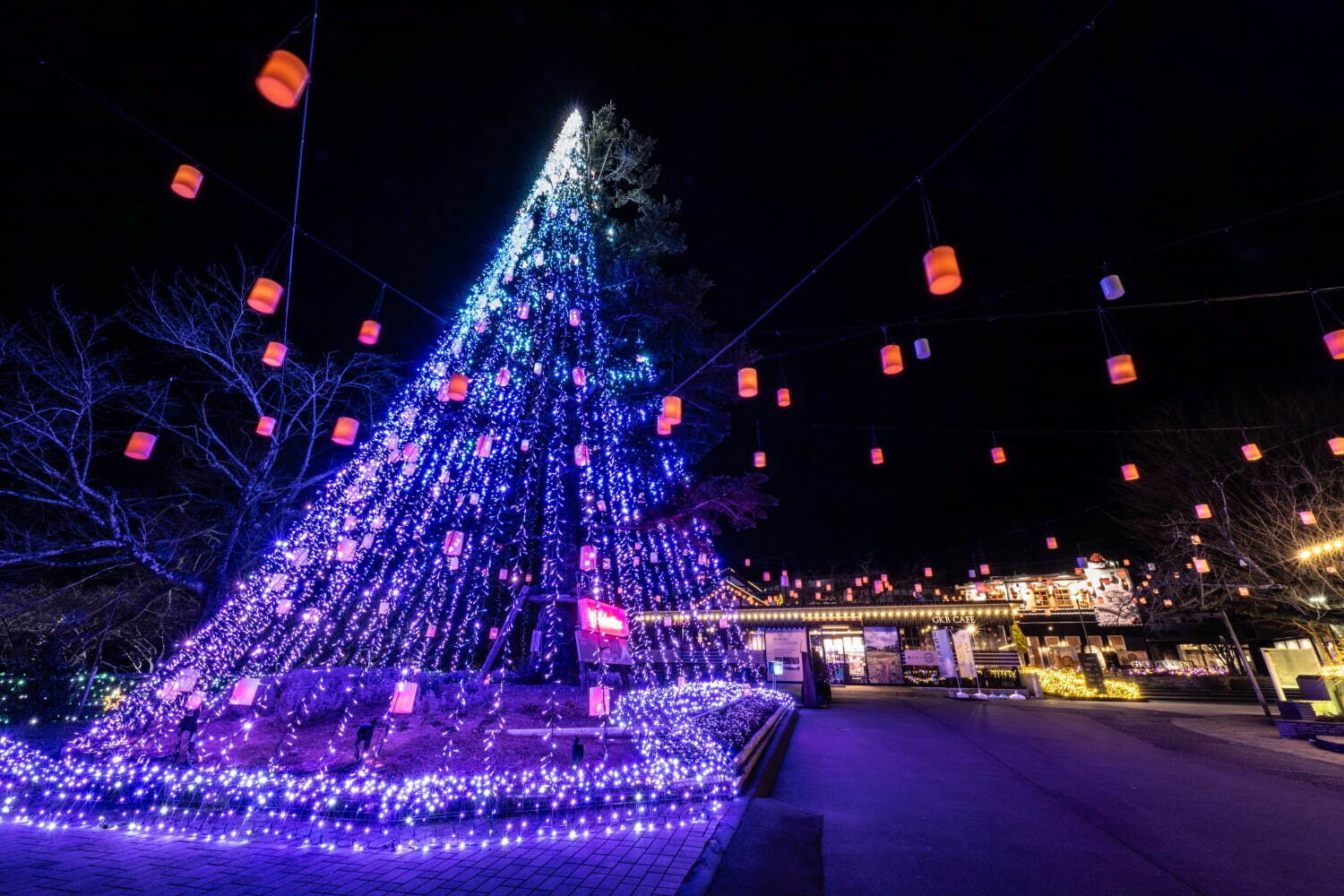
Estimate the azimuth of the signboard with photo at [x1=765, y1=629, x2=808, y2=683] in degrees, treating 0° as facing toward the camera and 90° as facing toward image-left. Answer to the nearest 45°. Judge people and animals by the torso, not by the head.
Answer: approximately 0°

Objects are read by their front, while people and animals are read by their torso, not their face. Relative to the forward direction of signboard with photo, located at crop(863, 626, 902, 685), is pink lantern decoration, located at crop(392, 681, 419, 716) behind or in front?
in front

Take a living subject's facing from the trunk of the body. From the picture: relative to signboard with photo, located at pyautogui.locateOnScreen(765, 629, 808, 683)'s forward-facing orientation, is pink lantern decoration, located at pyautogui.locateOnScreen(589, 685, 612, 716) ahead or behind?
ahead

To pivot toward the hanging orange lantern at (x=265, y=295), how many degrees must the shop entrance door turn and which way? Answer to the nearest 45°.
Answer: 0° — it already faces it

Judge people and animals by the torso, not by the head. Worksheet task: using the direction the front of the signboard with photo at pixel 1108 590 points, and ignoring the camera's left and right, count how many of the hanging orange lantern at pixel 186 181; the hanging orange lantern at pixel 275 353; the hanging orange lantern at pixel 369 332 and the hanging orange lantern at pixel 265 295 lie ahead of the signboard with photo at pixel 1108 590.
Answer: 4

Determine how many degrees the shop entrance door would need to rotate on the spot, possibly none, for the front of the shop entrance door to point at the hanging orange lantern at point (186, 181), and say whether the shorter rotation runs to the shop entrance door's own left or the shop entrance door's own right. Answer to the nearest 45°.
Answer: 0° — it already faces it
